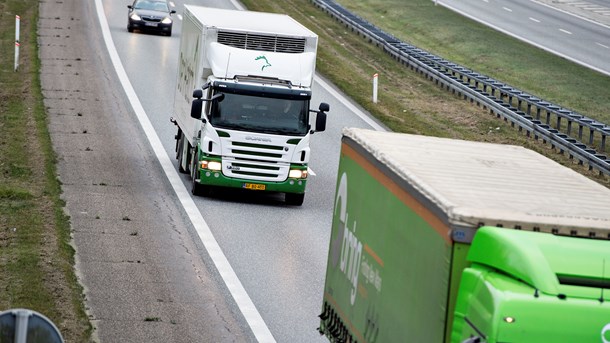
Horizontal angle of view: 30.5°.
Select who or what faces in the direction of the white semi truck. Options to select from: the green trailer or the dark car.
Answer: the dark car

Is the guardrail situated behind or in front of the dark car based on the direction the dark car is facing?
in front

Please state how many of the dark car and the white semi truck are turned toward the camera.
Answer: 2

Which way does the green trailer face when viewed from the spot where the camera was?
facing the viewer and to the right of the viewer

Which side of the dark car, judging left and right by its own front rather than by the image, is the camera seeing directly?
front

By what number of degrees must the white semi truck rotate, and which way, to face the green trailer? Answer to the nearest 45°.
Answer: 0° — it already faces it

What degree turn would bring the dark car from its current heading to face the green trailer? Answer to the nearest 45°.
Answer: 0° — it already faces it

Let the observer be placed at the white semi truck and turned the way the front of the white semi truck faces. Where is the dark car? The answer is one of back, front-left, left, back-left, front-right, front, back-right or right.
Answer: back

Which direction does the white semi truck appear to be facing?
toward the camera

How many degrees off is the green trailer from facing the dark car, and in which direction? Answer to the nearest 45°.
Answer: approximately 135° to its left

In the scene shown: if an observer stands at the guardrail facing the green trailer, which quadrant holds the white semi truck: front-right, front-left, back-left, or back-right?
front-right

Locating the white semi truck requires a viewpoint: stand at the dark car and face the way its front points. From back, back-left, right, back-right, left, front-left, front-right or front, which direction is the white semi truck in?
front

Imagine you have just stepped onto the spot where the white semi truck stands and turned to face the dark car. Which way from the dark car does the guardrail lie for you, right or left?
right
